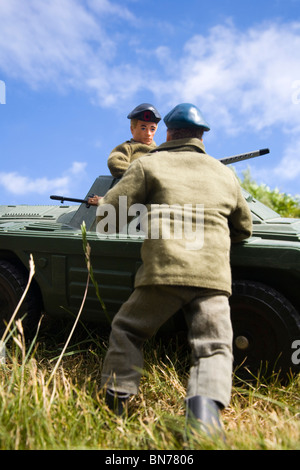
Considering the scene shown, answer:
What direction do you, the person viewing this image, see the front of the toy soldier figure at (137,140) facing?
facing the viewer and to the right of the viewer

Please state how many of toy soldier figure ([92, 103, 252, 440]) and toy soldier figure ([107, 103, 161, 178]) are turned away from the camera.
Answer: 1

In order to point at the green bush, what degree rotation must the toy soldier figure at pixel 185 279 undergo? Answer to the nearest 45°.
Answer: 0° — it already faces it

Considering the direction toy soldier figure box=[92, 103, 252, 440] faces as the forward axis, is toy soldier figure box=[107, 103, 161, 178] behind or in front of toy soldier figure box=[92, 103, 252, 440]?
in front

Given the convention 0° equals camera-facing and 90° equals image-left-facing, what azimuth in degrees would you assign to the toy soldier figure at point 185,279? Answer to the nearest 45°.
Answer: approximately 180°

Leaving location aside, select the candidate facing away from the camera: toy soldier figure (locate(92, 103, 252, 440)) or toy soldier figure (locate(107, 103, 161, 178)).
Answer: toy soldier figure (locate(92, 103, 252, 440))

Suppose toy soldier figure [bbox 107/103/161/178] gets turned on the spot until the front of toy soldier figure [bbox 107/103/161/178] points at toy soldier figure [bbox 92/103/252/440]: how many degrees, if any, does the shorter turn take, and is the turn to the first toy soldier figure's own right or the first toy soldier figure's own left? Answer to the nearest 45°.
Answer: approximately 45° to the first toy soldier figure's own right
